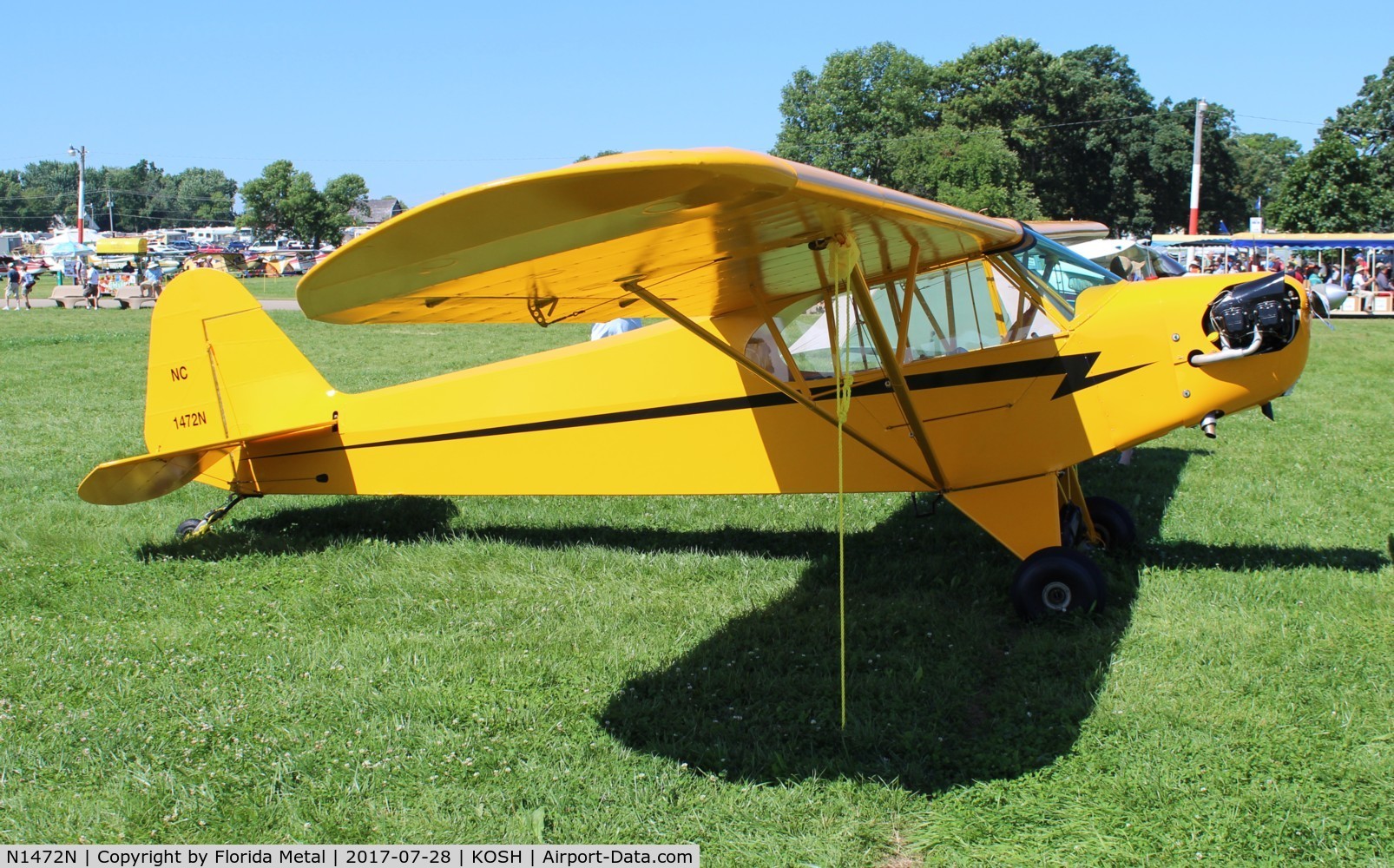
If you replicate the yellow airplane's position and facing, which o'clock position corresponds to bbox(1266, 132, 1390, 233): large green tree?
The large green tree is roughly at 10 o'clock from the yellow airplane.

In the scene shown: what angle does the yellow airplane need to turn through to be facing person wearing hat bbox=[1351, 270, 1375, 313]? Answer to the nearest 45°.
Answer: approximately 45° to its left

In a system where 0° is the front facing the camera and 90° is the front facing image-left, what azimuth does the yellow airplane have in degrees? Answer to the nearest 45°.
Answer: approximately 270°

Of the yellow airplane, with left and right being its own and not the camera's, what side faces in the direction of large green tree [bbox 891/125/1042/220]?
left

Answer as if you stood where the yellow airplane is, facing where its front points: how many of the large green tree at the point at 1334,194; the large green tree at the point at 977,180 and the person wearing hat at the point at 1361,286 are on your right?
0

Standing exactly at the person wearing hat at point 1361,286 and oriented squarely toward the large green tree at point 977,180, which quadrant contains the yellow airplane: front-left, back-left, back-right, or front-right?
back-left

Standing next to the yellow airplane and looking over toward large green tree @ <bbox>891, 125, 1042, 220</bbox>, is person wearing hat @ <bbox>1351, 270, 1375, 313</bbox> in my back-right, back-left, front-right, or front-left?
front-right
